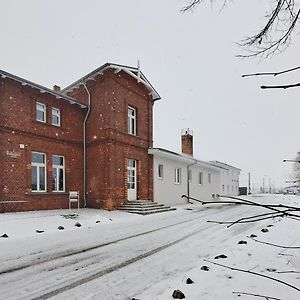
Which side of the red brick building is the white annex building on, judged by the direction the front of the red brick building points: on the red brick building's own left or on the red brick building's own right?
on the red brick building's own left

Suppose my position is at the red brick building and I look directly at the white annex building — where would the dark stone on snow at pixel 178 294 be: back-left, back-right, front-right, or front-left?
back-right

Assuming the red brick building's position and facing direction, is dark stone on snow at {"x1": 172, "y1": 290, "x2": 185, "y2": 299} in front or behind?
in front

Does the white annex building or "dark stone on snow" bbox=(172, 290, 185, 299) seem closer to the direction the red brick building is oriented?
the dark stone on snow
